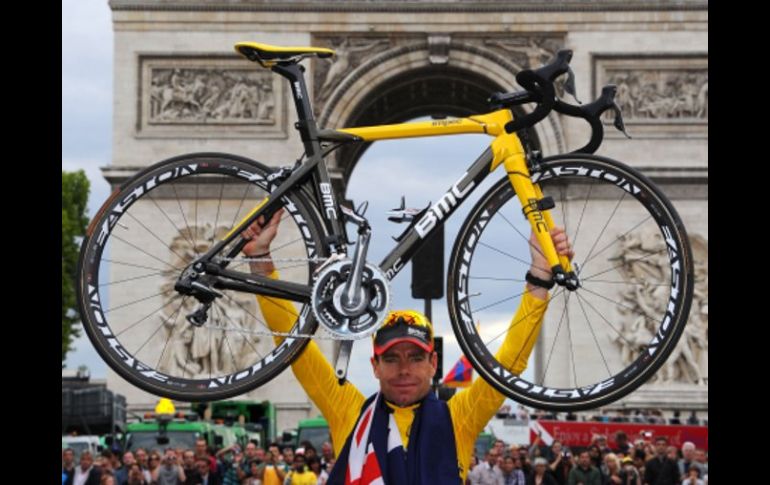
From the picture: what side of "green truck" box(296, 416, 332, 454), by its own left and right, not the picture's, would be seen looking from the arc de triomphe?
back

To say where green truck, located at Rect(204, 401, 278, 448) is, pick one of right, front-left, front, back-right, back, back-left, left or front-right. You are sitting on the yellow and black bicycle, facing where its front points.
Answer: left

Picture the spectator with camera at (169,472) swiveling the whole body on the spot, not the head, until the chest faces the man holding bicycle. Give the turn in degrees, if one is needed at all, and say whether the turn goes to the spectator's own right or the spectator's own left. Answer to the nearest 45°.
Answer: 0° — they already face them

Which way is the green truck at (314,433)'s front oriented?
toward the camera

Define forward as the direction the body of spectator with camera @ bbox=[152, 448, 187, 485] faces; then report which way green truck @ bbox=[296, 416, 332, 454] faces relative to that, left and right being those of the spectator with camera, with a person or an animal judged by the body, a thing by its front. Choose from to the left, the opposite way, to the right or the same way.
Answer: the same way

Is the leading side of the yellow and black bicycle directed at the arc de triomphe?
no

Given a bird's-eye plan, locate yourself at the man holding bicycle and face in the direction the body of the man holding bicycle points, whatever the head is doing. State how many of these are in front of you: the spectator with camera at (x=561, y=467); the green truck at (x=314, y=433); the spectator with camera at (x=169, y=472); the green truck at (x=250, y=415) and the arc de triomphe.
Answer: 0

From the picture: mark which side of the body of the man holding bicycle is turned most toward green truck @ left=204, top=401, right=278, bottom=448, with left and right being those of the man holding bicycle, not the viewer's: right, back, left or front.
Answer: back

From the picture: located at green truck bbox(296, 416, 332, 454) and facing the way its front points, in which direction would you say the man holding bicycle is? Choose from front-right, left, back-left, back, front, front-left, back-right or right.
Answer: front

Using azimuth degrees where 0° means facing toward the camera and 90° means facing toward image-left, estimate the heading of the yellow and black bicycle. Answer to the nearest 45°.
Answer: approximately 270°

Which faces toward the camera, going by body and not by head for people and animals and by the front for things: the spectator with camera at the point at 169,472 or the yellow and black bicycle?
the spectator with camera

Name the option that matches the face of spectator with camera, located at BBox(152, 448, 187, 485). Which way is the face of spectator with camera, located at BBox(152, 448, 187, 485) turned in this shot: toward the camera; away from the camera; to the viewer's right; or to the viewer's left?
toward the camera

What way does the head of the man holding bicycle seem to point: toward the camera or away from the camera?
toward the camera

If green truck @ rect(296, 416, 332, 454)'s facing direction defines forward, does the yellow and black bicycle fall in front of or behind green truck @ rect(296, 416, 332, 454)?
in front

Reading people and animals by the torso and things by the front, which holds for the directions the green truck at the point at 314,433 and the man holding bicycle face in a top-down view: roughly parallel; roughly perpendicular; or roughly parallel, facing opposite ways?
roughly parallel

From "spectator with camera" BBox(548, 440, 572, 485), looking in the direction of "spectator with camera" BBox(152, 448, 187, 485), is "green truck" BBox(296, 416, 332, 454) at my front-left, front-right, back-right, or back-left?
front-right

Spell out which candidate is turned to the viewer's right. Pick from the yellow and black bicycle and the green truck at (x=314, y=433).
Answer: the yellow and black bicycle

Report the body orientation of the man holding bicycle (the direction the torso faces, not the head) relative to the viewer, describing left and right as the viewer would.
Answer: facing the viewer
